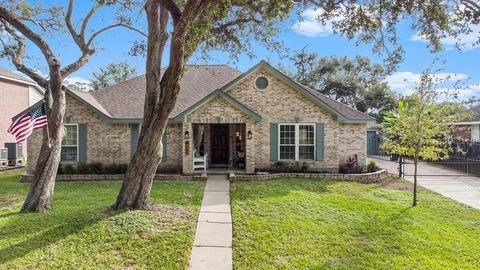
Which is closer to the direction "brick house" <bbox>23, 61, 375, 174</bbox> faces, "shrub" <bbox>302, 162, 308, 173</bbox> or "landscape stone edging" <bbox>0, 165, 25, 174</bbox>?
the shrub

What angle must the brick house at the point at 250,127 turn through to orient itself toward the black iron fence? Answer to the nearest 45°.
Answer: approximately 90° to its left

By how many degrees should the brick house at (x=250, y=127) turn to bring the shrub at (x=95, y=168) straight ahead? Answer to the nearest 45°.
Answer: approximately 90° to its right

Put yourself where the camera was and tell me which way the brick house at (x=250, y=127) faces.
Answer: facing the viewer

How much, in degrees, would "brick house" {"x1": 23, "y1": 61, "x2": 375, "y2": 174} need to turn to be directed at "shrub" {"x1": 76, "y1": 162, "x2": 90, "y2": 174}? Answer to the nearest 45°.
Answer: approximately 90° to its right

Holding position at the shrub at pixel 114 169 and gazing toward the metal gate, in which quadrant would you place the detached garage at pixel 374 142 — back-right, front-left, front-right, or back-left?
front-left

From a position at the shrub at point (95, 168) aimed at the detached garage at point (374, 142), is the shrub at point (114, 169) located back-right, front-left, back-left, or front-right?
front-right

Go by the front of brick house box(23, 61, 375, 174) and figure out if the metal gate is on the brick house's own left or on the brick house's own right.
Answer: on the brick house's own left

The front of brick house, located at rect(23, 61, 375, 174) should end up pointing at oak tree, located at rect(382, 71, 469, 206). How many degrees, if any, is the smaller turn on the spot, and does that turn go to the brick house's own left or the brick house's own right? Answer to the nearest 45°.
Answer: approximately 45° to the brick house's own left

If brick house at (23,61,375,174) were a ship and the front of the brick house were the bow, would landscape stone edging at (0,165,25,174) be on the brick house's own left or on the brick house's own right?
on the brick house's own right

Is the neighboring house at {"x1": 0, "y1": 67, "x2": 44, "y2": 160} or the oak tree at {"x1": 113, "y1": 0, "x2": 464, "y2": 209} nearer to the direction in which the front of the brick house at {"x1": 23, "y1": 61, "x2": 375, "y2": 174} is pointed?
the oak tree

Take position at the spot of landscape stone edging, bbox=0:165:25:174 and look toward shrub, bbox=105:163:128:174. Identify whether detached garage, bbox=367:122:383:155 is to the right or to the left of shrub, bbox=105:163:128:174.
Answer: left

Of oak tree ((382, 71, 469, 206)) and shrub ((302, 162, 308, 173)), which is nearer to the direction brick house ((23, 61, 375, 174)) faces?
the oak tree

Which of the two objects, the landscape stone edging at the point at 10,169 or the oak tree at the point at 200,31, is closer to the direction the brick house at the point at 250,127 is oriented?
the oak tree
